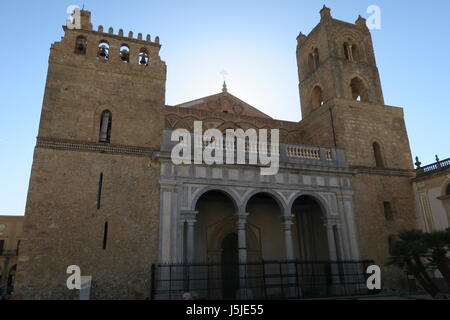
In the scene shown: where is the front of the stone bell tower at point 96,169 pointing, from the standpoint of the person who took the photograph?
facing the viewer

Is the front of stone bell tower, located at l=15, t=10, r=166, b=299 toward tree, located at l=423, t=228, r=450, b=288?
no

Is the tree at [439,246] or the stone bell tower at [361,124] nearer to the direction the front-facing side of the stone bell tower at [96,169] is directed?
the tree

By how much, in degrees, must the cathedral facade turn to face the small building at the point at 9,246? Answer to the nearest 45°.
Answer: approximately 135° to its right

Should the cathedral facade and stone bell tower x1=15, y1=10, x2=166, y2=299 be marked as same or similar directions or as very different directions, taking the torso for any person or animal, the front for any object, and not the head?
same or similar directions

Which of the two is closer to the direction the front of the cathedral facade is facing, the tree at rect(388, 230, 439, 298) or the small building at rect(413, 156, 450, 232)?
the tree

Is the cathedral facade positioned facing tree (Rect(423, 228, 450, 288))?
no

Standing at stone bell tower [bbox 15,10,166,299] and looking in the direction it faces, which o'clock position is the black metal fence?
The black metal fence is roughly at 9 o'clock from the stone bell tower.

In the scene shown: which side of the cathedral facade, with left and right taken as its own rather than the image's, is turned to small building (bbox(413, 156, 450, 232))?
left

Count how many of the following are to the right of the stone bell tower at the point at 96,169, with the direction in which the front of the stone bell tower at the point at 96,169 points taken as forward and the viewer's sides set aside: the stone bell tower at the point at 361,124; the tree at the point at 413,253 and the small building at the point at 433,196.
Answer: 0

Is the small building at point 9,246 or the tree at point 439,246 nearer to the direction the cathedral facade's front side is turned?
the tree

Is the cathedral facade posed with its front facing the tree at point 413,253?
no
